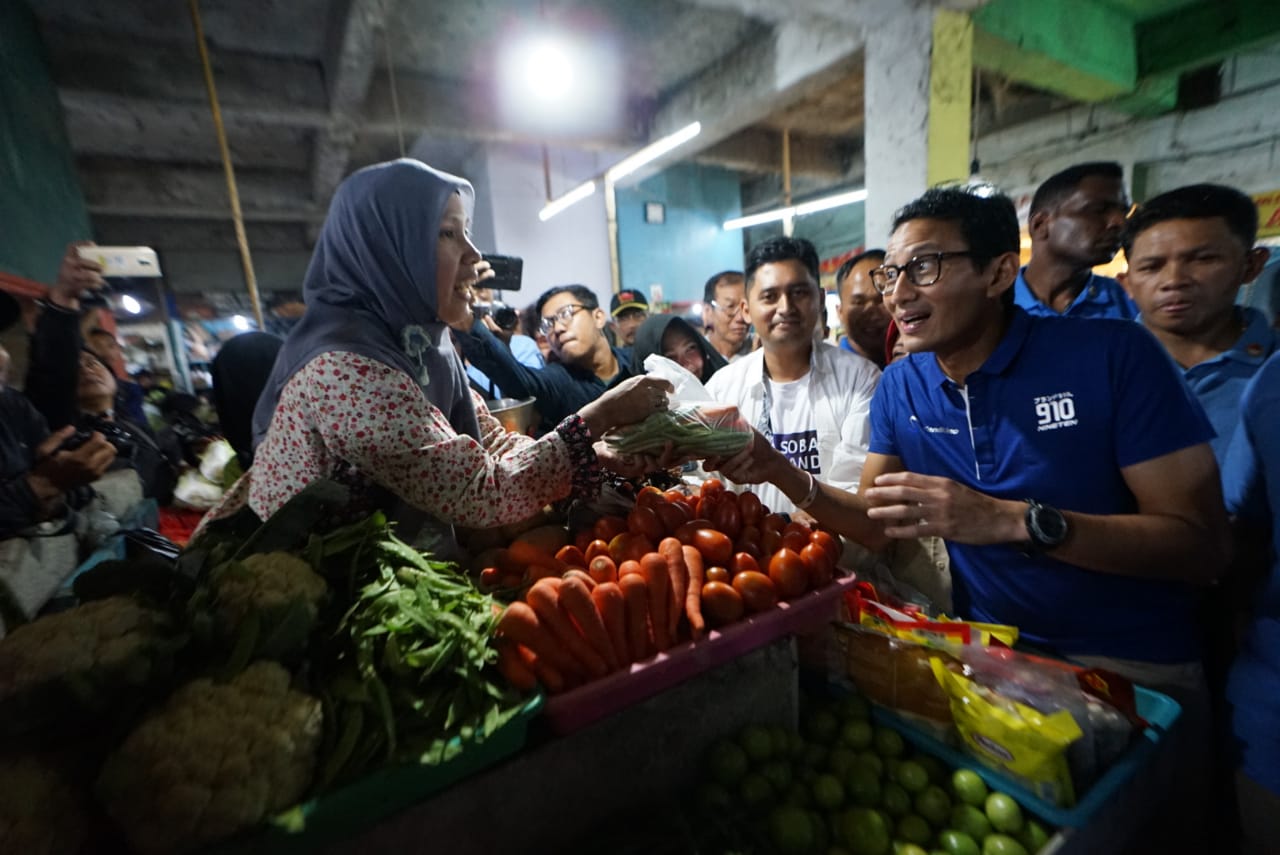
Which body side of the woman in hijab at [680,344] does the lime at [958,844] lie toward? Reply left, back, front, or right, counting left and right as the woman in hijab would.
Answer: front

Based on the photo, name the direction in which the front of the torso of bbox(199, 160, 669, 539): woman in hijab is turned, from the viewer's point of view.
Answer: to the viewer's right

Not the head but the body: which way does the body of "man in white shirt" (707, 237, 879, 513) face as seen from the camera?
toward the camera

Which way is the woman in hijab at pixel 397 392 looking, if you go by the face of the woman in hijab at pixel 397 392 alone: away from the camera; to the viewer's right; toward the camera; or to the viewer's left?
to the viewer's right

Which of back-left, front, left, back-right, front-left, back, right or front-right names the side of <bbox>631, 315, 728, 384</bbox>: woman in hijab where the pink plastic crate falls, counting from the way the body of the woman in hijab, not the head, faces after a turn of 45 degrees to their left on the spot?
front-right

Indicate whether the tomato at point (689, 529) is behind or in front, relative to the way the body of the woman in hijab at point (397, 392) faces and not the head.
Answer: in front

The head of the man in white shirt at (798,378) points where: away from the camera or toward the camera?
toward the camera

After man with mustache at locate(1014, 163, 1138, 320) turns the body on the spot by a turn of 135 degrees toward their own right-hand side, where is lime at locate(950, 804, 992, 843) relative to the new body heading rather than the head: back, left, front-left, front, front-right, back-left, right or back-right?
left

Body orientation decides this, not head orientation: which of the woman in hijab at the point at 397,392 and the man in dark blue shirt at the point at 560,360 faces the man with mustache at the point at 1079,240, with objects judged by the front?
the woman in hijab

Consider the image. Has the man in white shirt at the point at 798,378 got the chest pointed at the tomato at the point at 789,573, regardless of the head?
yes

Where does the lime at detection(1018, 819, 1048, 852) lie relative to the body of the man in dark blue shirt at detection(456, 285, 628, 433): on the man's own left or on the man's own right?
on the man's own left

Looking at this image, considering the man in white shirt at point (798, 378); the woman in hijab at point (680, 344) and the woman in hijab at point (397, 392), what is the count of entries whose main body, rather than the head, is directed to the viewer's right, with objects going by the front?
1

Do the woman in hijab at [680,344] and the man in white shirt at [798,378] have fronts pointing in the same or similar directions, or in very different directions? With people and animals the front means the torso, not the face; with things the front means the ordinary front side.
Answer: same or similar directions

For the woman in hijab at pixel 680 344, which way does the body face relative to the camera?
toward the camera

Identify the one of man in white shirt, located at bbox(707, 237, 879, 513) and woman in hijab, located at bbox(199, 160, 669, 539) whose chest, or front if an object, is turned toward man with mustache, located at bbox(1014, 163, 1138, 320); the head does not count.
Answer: the woman in hijab

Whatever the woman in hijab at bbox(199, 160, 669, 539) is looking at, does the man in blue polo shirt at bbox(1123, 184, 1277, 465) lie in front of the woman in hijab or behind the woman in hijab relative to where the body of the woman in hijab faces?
in front
